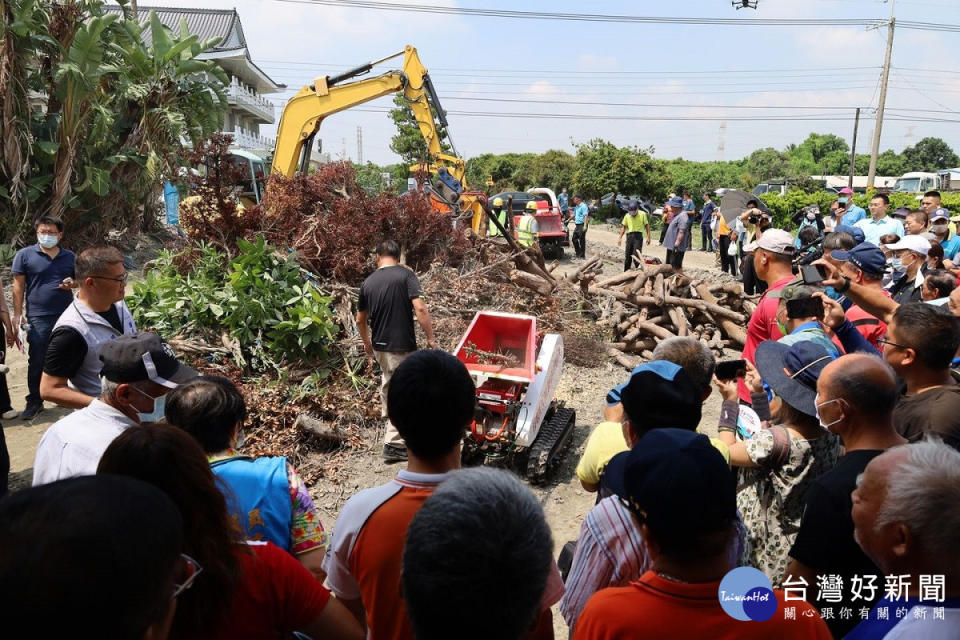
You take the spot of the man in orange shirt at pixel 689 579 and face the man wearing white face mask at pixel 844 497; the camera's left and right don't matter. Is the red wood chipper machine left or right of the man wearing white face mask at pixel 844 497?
left

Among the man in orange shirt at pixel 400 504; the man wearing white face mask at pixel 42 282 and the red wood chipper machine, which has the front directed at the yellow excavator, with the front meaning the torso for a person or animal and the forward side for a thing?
the man in orange shirt

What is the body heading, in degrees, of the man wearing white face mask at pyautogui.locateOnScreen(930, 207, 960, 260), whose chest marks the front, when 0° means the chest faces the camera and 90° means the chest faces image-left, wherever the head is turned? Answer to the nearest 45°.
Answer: approximately 45°

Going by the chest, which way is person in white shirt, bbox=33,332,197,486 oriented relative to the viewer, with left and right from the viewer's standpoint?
facing to the right of the viewer

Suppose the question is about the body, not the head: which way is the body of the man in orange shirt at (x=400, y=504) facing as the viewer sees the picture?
away from the camera

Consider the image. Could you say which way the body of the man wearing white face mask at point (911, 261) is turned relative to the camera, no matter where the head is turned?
to the viewer's left

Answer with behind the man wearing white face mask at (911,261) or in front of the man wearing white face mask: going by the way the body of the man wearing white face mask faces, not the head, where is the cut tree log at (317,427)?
in front

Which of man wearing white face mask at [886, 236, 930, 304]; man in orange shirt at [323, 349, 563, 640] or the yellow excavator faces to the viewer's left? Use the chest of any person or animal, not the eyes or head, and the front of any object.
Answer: the man wearing white face mask
